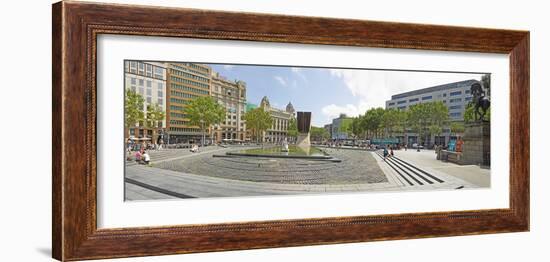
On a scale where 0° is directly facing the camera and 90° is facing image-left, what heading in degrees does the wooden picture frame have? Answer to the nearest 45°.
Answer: approximately 315°
